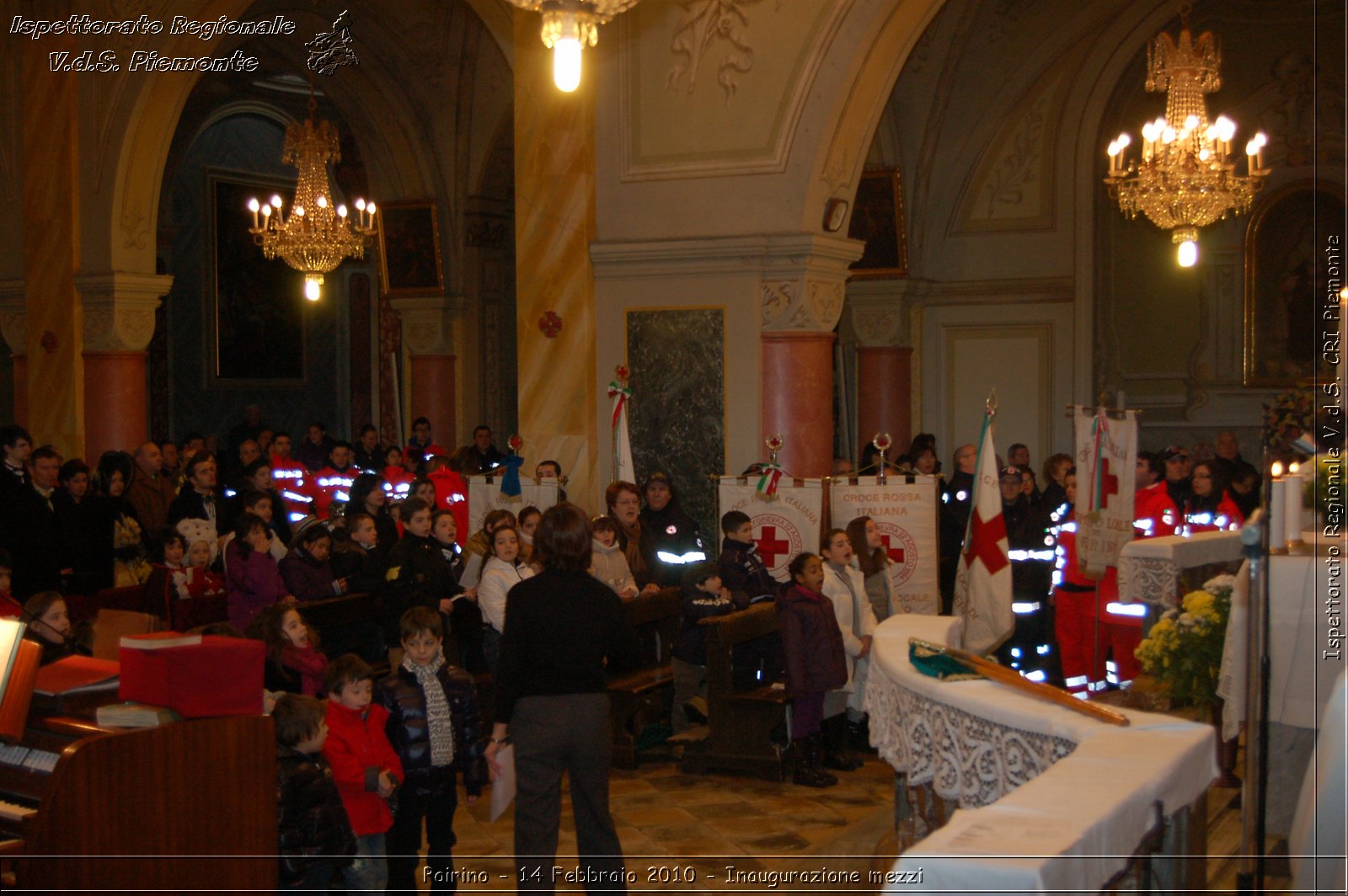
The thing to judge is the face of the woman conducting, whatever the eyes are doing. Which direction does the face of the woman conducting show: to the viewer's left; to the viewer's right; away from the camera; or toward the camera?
away from the camera

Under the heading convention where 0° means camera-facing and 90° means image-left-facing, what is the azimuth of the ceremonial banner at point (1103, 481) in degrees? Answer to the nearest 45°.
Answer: approximately 0°

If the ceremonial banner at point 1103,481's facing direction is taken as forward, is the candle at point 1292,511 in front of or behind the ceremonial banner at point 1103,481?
in front

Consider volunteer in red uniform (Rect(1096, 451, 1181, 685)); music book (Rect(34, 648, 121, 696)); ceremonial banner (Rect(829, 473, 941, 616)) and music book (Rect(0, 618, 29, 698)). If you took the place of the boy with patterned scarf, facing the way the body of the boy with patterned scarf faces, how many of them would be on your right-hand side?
2

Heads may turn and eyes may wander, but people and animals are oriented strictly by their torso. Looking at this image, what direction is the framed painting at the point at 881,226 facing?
toward the camera

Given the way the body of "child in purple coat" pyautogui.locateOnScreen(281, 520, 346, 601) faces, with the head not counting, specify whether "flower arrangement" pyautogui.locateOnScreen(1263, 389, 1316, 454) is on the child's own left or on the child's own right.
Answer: on the child's own left

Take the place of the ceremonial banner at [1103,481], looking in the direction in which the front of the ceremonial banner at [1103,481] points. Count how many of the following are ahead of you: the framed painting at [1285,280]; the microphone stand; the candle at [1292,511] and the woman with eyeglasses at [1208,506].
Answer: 2

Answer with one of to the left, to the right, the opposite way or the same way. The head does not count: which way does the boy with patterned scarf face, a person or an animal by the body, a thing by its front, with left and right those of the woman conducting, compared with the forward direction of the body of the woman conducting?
the opposite way

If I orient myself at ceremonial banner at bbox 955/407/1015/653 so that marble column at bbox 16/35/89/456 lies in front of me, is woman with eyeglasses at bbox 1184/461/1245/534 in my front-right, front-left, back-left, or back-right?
back-right

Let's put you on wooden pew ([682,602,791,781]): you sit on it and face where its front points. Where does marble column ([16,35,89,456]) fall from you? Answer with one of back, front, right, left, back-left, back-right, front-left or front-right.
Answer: back

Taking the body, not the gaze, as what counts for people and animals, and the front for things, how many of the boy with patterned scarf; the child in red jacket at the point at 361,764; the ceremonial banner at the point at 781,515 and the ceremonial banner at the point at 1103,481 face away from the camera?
0

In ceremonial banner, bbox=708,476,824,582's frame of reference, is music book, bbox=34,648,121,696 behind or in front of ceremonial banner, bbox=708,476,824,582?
in front

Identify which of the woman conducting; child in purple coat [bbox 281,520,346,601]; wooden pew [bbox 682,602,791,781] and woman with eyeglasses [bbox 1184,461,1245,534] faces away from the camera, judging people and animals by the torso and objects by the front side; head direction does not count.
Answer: the woman conducting

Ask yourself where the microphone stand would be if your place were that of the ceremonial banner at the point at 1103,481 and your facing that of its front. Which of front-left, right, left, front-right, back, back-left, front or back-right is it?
front

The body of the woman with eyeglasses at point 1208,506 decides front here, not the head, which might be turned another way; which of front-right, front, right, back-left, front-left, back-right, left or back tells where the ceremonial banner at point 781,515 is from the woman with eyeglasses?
front

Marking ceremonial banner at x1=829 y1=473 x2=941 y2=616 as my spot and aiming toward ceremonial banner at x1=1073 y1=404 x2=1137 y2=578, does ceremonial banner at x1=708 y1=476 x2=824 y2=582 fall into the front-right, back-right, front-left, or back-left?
back-left

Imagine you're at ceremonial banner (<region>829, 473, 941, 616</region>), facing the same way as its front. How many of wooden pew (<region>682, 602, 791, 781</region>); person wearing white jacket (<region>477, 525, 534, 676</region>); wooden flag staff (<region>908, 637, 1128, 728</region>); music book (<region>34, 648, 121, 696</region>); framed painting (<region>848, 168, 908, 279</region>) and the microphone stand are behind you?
1

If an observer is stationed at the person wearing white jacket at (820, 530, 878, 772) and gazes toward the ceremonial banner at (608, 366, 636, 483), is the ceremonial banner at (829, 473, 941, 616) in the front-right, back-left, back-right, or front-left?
front-right
